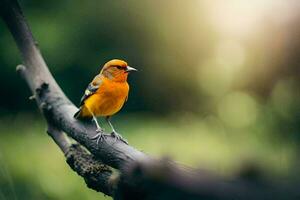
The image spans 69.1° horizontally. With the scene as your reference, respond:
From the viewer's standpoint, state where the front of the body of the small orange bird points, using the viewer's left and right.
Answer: facing the viewer and to the right of the viewer
